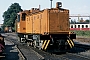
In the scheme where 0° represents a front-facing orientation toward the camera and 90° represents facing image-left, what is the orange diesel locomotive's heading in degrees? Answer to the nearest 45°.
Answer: approximately 315°
